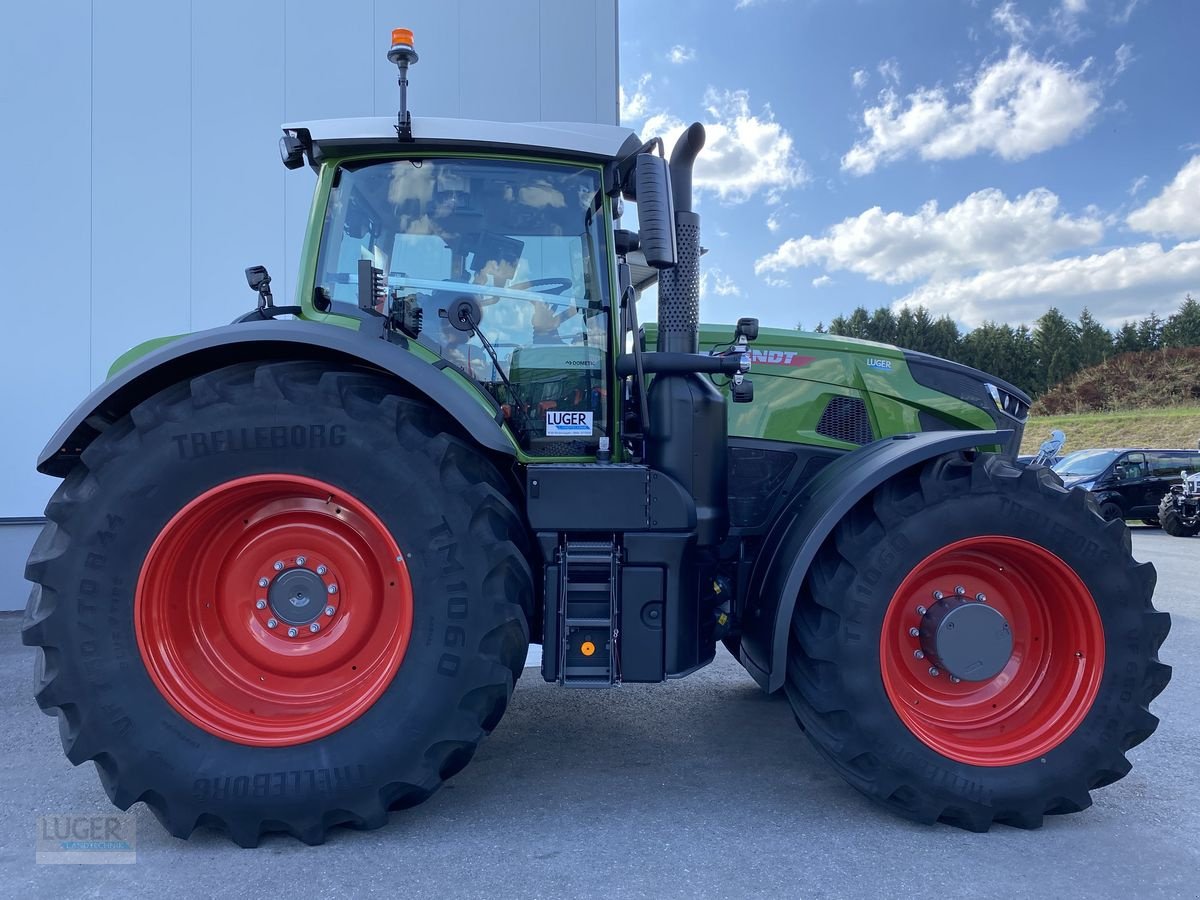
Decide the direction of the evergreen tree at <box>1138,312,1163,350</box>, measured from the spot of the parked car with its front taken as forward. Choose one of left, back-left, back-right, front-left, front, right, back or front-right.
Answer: back-right

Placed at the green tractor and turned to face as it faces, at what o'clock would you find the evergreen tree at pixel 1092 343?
The evergreen tree is roughly at 10 o'clock from the green tractor.

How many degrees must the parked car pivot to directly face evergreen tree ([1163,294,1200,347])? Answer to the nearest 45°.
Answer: approximately 135° to its right

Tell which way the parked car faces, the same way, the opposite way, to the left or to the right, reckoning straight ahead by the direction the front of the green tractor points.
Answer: the opposite way

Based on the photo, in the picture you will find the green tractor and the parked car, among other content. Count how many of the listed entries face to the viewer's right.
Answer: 1

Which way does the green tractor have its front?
to the viewer's right

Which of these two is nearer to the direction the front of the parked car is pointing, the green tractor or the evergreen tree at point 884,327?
the green tractor

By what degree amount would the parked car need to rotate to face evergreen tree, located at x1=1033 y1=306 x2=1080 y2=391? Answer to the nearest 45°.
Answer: approximately 135° to its right

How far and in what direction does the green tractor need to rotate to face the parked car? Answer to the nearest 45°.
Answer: approximately 45° to its left

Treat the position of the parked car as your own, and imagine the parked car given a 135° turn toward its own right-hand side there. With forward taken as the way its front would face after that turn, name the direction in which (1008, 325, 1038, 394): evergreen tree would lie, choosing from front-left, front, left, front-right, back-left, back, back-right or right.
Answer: front

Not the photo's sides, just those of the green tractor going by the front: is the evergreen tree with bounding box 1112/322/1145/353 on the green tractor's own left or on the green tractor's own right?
on the green tractor's own left
